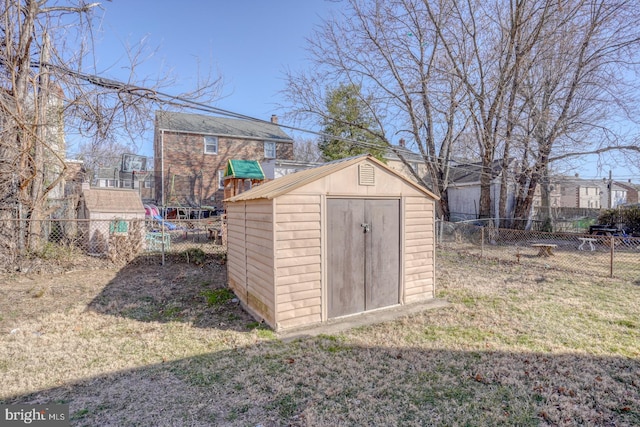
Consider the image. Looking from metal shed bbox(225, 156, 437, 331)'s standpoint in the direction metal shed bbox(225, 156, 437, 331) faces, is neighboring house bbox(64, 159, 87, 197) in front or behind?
behind

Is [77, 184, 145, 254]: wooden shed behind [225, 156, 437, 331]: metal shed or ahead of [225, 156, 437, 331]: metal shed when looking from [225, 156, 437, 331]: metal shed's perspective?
behind

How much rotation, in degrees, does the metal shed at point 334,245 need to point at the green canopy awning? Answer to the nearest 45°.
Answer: approximately 135° to its left

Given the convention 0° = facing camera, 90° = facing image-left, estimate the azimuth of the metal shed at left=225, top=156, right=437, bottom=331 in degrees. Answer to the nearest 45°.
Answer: approximately 315°

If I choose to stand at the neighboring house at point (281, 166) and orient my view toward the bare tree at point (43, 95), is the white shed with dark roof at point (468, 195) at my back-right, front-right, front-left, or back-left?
back-left

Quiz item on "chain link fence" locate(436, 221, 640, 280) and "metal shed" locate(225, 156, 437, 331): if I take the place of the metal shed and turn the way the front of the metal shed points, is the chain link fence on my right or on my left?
on my left

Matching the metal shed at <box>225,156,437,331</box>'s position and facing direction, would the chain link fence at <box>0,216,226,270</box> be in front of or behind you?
behind

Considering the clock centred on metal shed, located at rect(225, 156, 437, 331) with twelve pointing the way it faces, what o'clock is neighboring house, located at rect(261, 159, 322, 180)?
The neighboring house is roughly at 7 o'clock from the metal shed.

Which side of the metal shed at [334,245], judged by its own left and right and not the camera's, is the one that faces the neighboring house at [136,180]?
back

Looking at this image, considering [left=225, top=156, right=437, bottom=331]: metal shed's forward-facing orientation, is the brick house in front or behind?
behind
